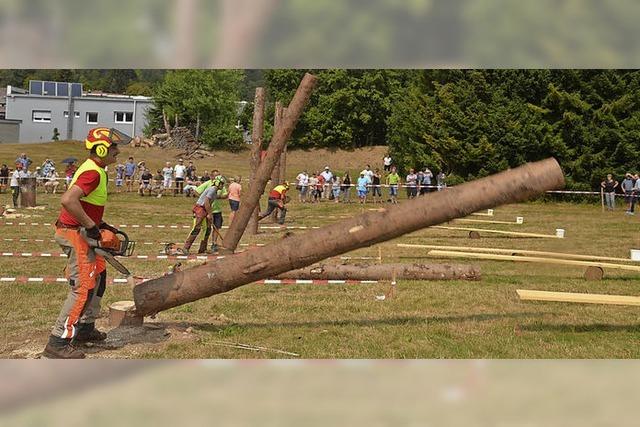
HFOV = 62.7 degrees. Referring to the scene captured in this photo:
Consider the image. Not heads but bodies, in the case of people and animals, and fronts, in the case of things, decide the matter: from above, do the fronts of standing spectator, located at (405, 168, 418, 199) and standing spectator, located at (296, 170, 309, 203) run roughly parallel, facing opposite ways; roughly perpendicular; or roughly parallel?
roughly parallel

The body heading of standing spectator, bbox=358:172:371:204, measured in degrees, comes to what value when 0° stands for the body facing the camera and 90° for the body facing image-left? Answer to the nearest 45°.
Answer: approximately 0°

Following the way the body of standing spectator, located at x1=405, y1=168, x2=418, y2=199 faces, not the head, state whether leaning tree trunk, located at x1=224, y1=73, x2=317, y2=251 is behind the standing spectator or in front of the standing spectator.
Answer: in front

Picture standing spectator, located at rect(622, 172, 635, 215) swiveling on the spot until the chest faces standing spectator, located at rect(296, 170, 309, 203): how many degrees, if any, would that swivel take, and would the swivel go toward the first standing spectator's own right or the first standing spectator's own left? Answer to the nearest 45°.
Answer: approximately 45° to the first standing spectator's own right

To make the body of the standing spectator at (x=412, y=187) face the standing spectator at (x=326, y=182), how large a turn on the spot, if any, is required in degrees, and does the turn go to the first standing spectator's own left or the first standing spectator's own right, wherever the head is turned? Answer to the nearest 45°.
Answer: approximately 90° to the first standing spectator's own right

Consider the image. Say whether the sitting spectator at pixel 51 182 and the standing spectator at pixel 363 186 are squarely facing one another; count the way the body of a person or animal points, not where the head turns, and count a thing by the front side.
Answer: no

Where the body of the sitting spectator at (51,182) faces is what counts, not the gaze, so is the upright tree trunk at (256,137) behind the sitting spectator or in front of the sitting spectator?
in front

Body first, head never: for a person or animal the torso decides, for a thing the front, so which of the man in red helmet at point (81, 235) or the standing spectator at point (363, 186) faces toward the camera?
the standing spectator

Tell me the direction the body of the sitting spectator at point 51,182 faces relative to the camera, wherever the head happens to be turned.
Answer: toward the camera

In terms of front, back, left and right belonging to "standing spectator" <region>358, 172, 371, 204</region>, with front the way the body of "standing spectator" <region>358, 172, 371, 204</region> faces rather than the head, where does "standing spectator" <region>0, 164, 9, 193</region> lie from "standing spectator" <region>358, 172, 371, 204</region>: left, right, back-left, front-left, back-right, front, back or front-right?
right

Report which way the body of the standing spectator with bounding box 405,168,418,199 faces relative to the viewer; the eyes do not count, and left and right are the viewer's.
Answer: facing the viewer

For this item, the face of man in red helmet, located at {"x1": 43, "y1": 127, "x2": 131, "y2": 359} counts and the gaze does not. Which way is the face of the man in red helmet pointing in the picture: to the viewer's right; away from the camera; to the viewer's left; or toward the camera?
to the viewer's right

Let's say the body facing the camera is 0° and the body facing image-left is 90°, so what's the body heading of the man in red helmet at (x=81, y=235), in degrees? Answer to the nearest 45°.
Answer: approximately 270°

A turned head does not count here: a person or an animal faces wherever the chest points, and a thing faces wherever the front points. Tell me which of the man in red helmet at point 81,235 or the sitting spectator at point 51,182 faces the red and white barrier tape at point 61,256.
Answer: the sitting spectator

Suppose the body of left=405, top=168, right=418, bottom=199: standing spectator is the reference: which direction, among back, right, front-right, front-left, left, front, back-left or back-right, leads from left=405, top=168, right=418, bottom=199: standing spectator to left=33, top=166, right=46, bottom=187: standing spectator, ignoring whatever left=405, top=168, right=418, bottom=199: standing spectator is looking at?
right

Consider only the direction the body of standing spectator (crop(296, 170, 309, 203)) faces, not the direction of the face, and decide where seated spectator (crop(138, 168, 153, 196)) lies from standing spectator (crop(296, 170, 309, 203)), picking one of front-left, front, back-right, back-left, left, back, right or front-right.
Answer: right

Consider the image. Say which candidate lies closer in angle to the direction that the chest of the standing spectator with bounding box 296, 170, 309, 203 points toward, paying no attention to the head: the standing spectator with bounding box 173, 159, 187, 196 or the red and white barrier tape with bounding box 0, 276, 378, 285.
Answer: the red and white barrier tape

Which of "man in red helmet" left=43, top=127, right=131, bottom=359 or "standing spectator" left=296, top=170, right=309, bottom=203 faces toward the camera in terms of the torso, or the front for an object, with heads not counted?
the standing spectator

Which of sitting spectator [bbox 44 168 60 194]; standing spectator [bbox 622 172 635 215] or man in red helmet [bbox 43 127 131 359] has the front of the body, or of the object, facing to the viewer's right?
the man in red helmet

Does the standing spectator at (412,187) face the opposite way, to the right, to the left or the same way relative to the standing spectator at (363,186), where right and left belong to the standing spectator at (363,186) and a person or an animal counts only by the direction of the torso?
the same way
